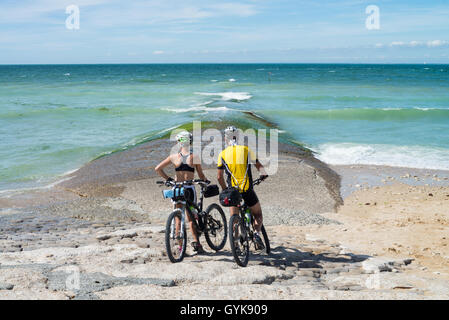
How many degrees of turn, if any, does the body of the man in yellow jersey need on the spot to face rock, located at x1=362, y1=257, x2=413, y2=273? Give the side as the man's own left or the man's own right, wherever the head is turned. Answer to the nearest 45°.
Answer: approximately 90° to the man's own right

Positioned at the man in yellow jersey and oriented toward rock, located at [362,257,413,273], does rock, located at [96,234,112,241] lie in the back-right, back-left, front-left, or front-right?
back-left

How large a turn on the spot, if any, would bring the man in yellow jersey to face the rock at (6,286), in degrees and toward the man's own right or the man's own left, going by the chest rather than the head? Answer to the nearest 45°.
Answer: approximately 135° to the man's own left

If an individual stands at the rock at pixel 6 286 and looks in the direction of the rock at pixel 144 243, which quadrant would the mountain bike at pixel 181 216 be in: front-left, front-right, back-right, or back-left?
front-right

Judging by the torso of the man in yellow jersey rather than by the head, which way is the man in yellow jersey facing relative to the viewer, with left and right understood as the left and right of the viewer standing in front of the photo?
facing away from the viewer
